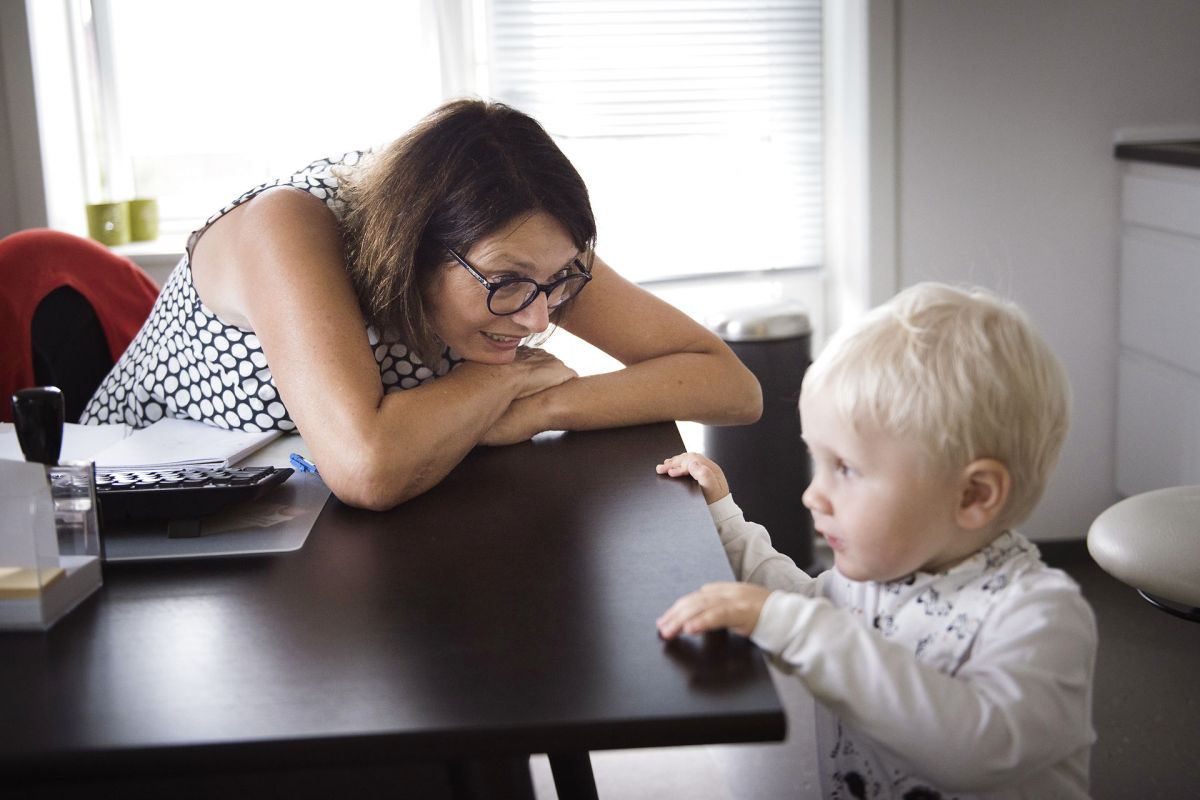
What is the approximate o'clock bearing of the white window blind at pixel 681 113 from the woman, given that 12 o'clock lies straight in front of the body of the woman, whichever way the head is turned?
The white window blind is roughly at 8 o'clock from the woman.

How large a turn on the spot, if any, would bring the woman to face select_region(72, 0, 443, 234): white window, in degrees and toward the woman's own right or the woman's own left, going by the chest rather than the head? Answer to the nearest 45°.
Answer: approximately 135° to the woman's own left

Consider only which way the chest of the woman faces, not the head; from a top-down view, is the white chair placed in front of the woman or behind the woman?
in front

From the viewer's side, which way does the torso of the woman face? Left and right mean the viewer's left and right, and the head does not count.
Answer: facing the viewer and to the right of the viewer

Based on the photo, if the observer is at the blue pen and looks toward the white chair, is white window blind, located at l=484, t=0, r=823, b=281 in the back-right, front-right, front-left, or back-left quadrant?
front-left

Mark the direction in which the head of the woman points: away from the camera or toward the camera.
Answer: toward the camera
